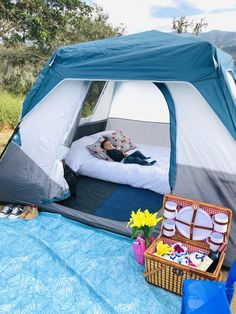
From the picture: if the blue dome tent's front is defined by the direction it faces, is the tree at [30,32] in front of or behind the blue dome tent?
behind

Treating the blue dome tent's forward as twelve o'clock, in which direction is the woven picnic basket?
The woven picnic basket is roughly at 12 o'clock from the blue dome tent.

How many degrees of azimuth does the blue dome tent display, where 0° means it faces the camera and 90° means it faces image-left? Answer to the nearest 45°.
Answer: approximately 0°

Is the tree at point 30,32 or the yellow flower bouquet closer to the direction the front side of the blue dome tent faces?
the yellow flower bouquet

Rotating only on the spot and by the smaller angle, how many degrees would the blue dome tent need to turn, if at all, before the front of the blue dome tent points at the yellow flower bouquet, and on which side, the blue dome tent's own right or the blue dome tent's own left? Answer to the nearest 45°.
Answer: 0° — it already faces it

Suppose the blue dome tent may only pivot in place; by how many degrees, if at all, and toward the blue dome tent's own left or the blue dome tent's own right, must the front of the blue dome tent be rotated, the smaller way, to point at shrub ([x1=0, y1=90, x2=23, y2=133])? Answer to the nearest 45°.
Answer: approximately 135° to the blue dome tent's own right
